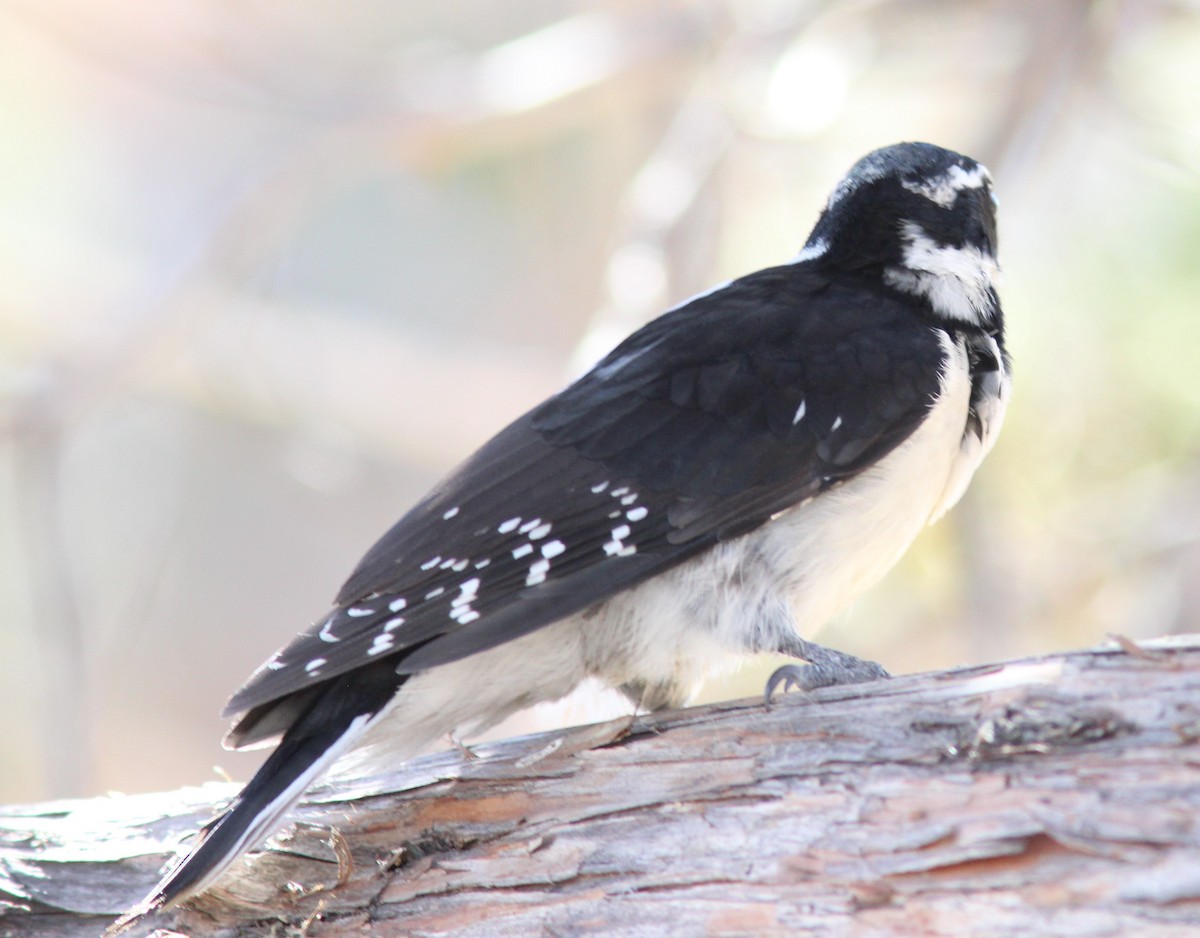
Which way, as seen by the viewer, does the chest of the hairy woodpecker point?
to the viewer's right
